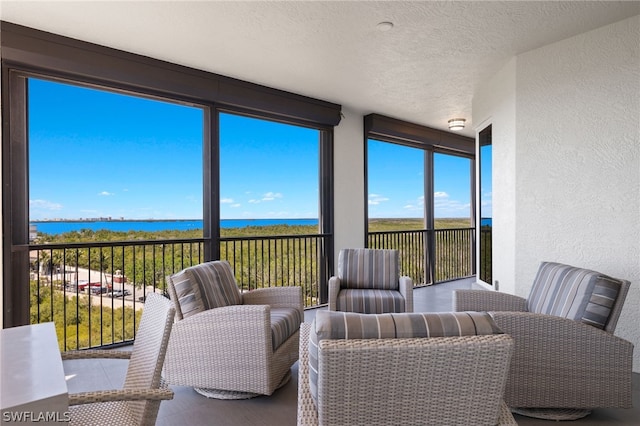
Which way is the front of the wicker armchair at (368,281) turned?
toward the camera

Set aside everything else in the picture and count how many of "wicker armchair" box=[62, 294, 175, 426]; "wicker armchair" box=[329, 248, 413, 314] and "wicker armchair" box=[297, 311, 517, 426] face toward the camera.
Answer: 1

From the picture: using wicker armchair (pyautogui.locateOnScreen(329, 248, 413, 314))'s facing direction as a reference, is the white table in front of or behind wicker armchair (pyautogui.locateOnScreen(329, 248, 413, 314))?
in front

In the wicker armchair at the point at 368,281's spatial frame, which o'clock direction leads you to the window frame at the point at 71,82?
The window frame is roughly at 2 o'clock from the wicker armchair.

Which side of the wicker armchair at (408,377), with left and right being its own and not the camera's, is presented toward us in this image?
back

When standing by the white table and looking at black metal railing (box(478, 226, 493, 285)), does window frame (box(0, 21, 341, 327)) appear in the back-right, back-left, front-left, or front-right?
front-left

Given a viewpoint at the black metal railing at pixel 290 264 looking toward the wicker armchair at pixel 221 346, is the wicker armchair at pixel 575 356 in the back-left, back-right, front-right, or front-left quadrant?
front-left

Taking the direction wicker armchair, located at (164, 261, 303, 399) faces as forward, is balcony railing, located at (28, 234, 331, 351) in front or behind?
behind

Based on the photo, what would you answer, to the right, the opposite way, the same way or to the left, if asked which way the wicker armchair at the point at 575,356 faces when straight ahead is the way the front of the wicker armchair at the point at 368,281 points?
to the right

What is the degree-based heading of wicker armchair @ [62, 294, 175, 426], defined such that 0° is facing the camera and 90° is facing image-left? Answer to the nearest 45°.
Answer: approximately 90°

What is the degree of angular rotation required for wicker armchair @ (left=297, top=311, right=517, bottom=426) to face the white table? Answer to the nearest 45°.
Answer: approximately 90° to its left

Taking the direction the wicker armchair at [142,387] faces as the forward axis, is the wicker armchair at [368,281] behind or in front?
behind

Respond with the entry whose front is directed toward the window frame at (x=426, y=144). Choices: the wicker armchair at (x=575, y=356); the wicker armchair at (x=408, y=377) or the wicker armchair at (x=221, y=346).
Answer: the wicker armchair at (x=408, y=377)

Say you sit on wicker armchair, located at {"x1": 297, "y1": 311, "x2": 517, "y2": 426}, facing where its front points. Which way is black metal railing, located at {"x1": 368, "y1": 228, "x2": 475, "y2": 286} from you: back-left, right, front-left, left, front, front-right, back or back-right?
front

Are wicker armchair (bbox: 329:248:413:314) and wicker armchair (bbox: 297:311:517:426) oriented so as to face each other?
yes

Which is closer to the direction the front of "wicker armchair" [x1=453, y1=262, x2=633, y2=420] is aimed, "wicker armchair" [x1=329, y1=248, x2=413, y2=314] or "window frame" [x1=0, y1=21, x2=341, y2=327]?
the window frame

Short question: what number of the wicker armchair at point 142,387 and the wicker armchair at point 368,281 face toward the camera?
1

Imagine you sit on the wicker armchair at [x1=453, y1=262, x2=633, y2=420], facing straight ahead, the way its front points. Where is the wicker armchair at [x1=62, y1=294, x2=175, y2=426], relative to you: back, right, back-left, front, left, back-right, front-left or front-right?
front

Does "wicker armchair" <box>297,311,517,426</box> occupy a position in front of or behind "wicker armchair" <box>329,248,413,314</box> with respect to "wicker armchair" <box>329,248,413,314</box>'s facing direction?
in front
